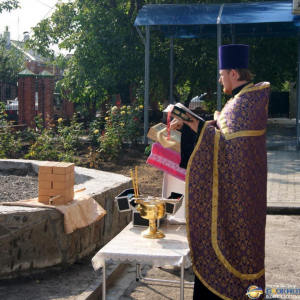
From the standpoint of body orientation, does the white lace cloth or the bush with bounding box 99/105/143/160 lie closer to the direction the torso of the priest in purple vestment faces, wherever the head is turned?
the white lace cloth

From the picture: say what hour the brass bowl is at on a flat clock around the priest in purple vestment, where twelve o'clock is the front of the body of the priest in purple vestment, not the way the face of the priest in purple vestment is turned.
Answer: The brass bowl is roughly at 1 o'clock from the priest in purple vestment.

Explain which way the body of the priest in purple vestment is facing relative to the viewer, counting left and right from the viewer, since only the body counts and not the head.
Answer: facing to the left of the viewer

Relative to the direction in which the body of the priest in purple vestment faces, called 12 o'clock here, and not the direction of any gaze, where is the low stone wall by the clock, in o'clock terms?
The low stone wall is roughly at 1 o'clock from the priest in purple vestment.

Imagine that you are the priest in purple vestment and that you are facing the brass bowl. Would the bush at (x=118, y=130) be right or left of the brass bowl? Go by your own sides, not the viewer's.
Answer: right

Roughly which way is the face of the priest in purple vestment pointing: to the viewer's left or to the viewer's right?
to the viewer's left

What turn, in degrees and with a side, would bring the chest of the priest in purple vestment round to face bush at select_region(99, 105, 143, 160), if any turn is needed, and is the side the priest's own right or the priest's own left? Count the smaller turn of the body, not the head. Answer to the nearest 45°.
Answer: approximately 90° to the priest's own right

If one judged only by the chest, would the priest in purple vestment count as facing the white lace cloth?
yes
